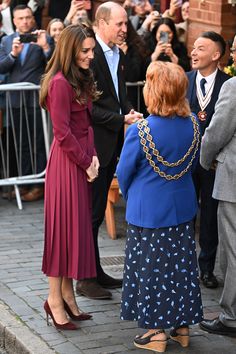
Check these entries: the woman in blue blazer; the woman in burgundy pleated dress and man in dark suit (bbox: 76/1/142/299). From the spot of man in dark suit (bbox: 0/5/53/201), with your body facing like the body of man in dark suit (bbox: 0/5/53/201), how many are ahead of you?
3

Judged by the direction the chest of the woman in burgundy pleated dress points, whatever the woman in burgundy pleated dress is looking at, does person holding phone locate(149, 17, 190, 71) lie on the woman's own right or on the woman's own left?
on the woman's own left

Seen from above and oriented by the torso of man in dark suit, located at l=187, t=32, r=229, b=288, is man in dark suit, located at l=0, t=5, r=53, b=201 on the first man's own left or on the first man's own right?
on the first man's own right

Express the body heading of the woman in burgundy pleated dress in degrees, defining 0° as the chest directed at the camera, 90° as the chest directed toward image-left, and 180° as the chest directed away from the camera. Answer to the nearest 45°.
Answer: approximately 270°

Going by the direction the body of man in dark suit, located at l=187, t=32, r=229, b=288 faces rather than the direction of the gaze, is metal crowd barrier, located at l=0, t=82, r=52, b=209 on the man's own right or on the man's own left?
on the man's own right

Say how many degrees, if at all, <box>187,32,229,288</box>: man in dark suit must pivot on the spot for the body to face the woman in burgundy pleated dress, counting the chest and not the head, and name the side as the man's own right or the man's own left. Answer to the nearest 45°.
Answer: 0° — they already face them

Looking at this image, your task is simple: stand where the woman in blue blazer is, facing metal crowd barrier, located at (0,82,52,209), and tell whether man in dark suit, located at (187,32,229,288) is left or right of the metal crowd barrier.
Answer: right

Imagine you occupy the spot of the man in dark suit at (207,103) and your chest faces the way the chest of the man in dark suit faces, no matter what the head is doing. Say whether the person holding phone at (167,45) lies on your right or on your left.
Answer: on your right

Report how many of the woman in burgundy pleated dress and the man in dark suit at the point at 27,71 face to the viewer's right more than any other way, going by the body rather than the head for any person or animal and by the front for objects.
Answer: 1

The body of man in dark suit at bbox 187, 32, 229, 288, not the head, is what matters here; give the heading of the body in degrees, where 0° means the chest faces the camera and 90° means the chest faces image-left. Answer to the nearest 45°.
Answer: approximately 45°

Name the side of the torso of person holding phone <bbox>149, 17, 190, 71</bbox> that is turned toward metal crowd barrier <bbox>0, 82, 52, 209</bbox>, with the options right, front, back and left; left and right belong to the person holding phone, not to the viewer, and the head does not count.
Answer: right

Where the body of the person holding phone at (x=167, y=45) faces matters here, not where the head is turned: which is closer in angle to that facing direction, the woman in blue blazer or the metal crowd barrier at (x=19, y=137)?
the woman in blue blazer
